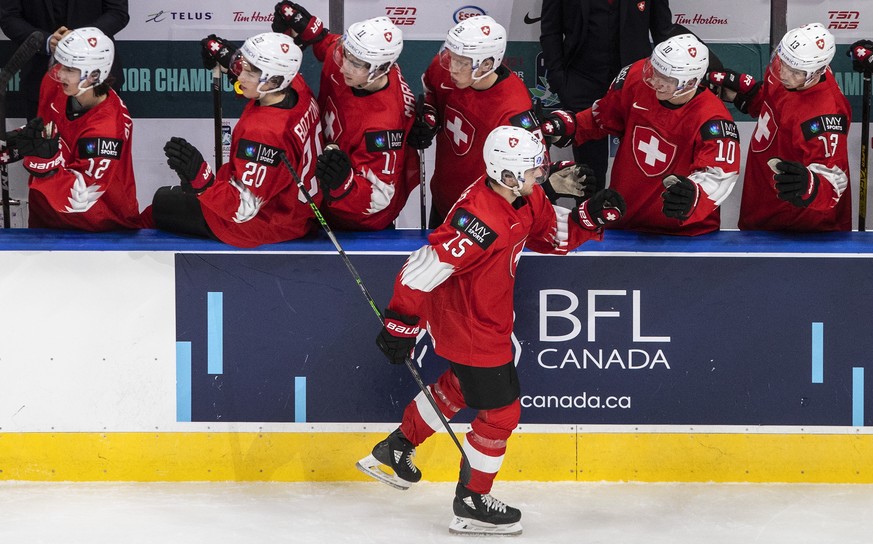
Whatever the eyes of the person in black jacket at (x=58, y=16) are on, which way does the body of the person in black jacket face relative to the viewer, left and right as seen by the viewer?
facing the viewer

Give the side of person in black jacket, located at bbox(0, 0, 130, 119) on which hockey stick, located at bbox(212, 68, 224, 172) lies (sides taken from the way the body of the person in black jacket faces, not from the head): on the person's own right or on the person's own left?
on the person's own left

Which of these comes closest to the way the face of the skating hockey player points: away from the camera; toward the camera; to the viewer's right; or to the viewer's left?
to the viewer's right

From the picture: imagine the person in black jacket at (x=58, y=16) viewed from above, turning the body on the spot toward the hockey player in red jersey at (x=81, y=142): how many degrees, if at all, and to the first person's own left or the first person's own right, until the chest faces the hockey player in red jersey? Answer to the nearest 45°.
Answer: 0° — they already face them

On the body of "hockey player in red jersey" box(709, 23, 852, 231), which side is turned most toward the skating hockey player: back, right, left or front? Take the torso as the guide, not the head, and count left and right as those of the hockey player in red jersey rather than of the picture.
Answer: front

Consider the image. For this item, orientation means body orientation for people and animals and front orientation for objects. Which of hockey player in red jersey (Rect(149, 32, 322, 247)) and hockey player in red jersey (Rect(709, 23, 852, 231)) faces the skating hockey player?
hockey player in red jersey (Rect(709, 23, 852, 231))

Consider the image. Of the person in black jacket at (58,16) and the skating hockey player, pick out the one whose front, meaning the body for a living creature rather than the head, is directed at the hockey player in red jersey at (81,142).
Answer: the person in black jacket

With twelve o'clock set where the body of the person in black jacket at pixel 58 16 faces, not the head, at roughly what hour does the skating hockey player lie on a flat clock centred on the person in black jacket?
The skating hockey player is roughly at 11 o'clock from the person in black jacket.

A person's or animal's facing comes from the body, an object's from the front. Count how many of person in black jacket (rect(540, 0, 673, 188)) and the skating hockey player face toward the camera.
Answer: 1

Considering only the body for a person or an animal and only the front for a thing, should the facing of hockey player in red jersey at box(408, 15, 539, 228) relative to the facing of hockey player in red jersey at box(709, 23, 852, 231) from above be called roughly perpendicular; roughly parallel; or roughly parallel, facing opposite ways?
roughly parallel

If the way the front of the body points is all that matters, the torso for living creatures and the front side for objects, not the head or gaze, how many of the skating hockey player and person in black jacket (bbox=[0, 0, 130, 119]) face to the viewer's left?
0

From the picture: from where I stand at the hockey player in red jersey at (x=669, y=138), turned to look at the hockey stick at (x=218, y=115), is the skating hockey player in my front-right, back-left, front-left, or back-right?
front-left

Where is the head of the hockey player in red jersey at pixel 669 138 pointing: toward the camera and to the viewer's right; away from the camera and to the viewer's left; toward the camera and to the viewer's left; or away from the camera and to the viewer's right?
toward the camera and to the viewer's left

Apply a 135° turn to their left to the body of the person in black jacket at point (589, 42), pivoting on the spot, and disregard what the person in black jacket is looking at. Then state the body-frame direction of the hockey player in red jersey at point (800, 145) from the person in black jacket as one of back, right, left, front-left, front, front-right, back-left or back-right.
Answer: right

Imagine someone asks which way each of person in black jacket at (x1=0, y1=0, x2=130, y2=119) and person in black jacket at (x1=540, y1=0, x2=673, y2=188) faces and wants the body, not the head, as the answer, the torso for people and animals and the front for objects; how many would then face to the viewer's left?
0

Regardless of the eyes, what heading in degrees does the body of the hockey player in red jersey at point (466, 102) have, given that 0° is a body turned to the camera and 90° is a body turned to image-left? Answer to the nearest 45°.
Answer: approximately 45°
